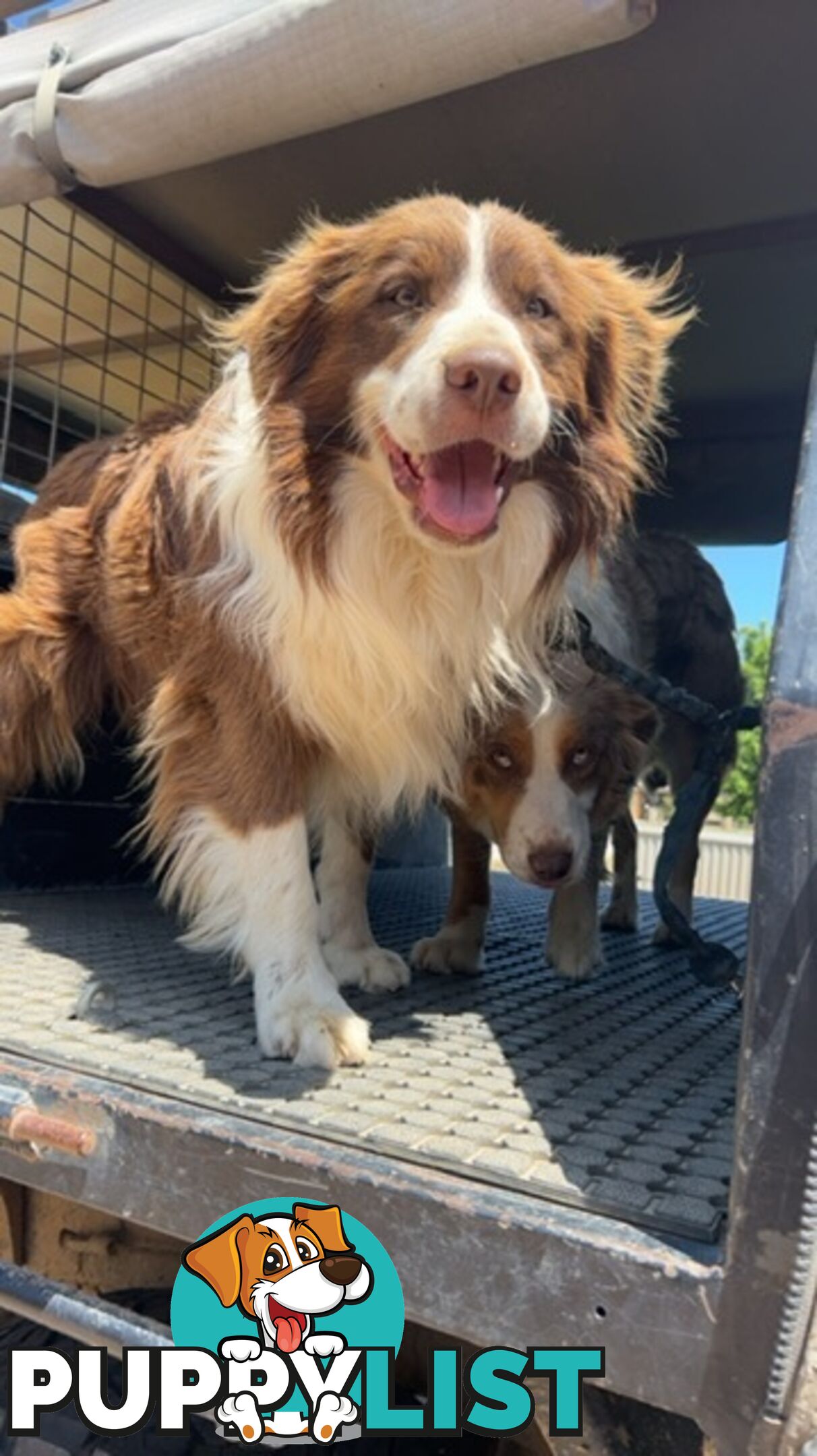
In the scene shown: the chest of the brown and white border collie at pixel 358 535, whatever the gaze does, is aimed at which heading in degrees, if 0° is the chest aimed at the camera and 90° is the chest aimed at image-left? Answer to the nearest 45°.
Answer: approximately 315°

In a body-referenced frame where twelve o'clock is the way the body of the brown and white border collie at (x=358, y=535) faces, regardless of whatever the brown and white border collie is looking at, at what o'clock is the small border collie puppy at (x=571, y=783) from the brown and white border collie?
The small border collie puppy is roughly at 9 o'clock from the brown and white border collie.

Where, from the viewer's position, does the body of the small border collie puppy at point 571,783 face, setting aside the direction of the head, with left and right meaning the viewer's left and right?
facing the viewer and to the left of the viewer

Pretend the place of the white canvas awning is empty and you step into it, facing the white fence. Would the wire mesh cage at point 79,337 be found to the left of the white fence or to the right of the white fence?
left

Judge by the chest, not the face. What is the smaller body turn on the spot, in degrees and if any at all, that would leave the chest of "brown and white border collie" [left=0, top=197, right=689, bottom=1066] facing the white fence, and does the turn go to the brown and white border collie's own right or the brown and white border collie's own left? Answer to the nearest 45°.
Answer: approximately 90° to the brown and white border collie's own left

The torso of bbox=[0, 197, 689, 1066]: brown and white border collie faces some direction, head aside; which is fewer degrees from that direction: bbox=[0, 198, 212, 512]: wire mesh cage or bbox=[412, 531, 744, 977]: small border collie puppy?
the small border collie puppy

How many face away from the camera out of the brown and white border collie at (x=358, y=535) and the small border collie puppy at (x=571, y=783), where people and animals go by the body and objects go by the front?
0

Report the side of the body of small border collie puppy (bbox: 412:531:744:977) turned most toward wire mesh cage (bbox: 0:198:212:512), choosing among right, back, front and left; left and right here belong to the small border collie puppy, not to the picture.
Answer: right

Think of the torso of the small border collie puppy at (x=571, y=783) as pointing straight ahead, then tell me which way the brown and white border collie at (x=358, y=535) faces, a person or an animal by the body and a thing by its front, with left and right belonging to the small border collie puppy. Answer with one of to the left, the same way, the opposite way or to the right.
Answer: to the left

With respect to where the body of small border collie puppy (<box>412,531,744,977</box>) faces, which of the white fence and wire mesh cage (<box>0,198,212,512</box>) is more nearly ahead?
the wire mesh cage
